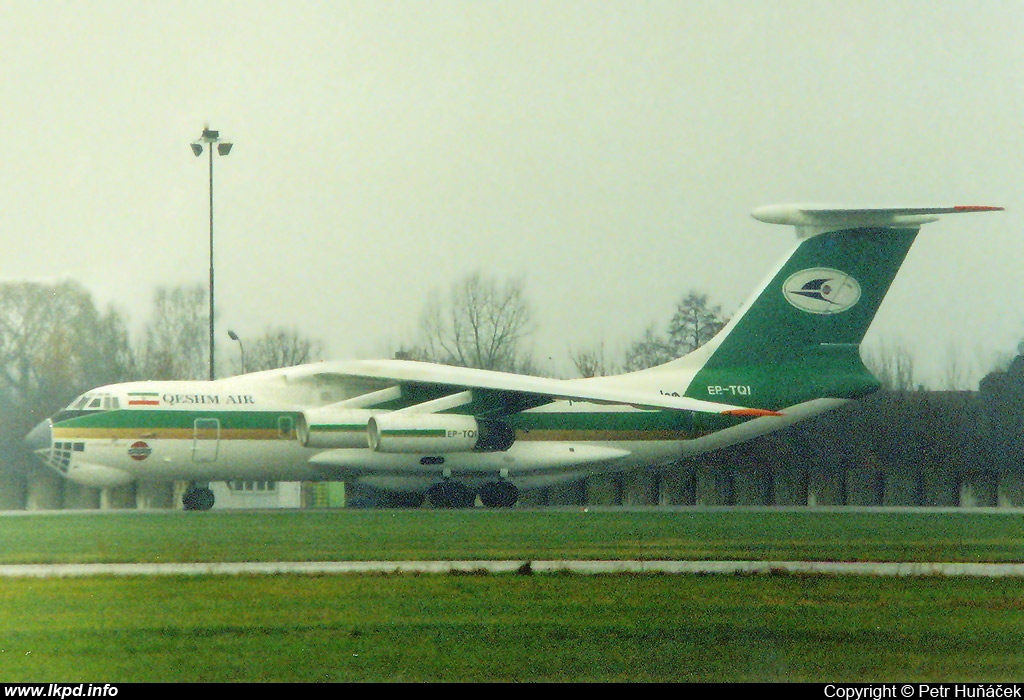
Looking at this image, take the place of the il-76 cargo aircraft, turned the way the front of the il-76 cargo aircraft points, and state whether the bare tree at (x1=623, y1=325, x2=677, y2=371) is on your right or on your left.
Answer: on your right

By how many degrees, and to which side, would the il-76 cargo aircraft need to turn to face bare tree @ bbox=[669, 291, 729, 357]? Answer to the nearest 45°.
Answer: approximately 135° to its right

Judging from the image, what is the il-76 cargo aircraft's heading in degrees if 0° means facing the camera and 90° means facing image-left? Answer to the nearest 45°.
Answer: approximately 90°
